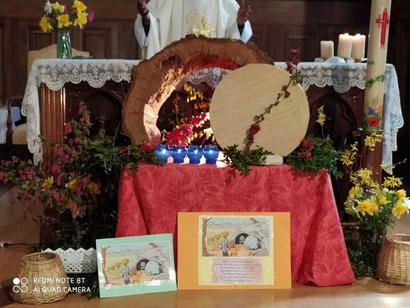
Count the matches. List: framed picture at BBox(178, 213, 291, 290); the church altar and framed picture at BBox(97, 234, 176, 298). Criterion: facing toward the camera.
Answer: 3

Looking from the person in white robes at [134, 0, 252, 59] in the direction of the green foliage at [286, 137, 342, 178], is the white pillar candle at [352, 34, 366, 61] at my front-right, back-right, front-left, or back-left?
front-left

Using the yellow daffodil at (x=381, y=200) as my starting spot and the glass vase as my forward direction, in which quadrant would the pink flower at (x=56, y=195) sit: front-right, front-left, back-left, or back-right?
front-left

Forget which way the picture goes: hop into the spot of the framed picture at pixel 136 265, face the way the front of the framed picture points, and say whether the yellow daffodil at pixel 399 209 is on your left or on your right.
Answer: on your left

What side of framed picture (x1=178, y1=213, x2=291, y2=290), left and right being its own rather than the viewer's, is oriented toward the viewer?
front

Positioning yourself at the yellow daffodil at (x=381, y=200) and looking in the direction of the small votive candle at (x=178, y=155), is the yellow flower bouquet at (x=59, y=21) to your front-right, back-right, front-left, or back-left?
front-right

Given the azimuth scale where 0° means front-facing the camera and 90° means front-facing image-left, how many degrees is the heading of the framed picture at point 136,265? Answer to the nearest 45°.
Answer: approximately 0°
